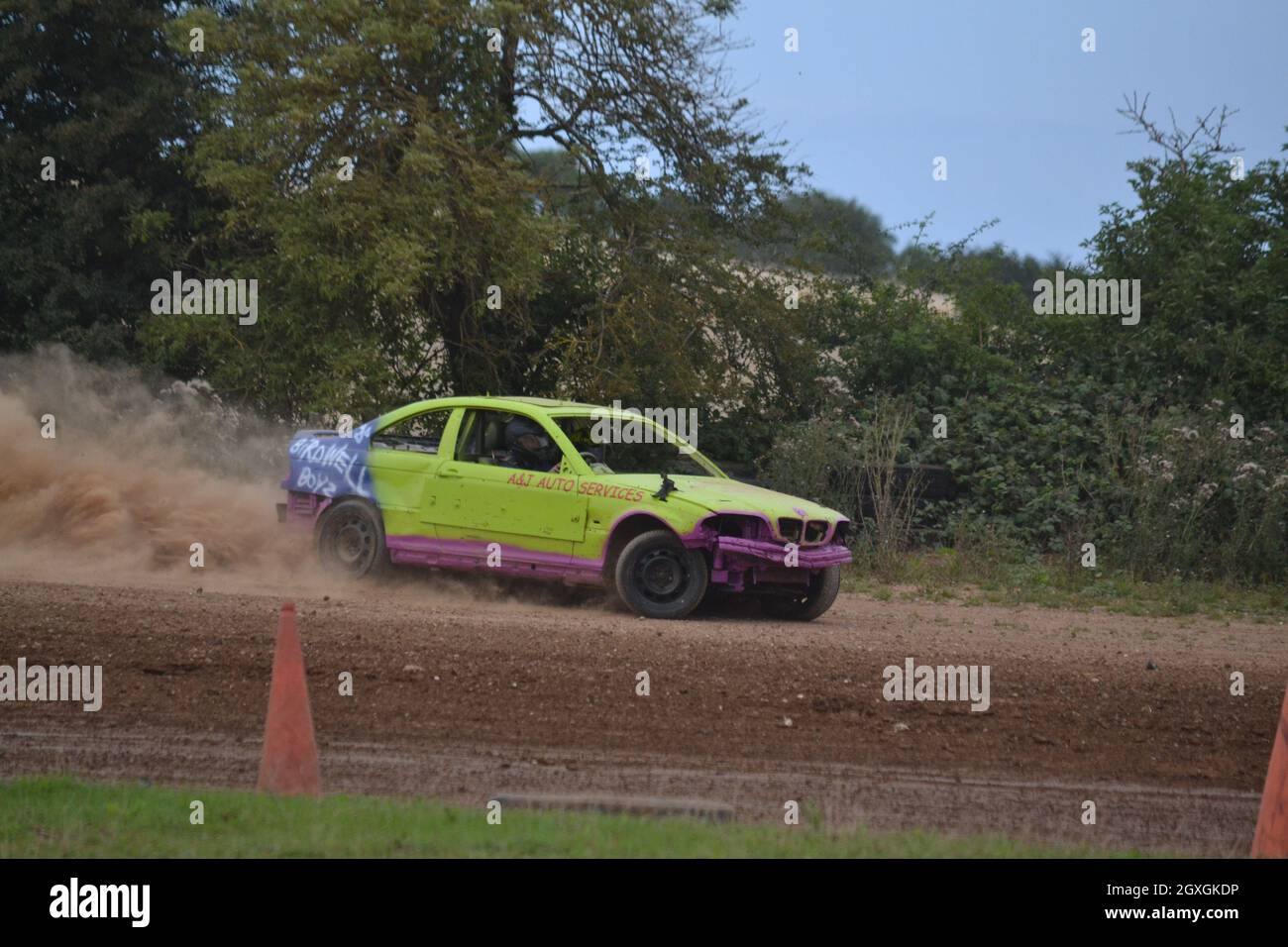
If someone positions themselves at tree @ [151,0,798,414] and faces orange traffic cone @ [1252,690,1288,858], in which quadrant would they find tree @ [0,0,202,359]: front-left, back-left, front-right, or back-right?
back-right

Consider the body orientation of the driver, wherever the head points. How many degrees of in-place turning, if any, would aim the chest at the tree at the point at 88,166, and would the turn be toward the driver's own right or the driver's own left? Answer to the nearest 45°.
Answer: approximately 180°

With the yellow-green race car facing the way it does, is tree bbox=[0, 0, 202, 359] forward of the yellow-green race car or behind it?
behind

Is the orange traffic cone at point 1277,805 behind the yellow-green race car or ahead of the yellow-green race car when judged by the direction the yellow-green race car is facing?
ahead

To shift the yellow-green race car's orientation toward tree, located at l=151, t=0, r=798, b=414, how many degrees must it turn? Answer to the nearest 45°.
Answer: approximately 135° to its left

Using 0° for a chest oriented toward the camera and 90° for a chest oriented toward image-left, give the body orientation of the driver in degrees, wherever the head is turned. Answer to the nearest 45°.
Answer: approximately 315°

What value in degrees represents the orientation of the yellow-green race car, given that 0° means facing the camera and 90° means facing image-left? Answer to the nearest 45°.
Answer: approximately 315°

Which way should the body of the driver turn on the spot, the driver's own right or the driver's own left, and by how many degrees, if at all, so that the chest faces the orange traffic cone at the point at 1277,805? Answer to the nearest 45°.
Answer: approximately 45° to the driver's own right
